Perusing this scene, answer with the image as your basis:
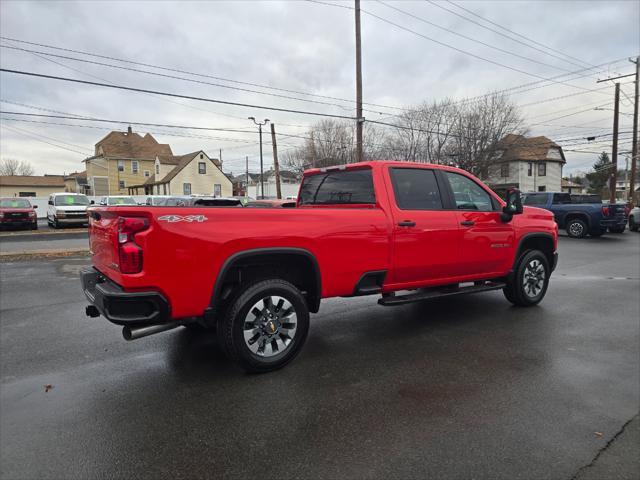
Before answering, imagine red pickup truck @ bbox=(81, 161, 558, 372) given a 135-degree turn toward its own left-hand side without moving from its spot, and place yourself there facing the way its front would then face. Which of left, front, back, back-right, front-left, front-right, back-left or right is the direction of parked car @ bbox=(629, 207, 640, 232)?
back-right

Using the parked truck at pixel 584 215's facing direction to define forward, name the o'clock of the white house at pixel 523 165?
The white house is roughly at 1 o'clock from the parked truck.

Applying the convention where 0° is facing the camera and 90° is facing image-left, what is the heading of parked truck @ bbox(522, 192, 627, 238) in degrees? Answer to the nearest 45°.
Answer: approximately 135°

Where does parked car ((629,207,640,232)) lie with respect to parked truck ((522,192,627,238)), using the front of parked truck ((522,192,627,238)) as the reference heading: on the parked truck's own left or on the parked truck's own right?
on the parked truck's own right

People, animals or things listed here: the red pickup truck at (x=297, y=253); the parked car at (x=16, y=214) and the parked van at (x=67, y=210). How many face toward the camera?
2

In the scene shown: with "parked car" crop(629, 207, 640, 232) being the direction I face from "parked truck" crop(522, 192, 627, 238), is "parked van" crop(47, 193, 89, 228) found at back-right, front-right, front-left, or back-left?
back-left

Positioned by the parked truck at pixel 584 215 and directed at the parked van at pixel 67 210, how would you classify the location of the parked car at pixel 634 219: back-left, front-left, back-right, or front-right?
back-right

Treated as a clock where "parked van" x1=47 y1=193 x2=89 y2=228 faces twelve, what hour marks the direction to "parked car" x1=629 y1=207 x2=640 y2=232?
"parked car" x1=629 y1=207 x2=640 y2=232 is roughly at 10 o'clock from "parked van" x1=47 y1=193 x2=89 y2=228.

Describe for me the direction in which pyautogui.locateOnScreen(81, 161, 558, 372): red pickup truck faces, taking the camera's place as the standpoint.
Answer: facing away from the viewer and to the right of the viewer

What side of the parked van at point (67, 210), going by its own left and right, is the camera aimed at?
front

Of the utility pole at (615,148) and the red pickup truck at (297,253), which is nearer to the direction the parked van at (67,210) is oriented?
the red pickup truck

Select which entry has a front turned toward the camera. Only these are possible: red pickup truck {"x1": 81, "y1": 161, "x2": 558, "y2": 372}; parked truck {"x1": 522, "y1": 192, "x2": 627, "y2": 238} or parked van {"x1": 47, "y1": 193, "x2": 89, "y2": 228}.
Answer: parked van {"x1": 47, "y1": 193, "x2": 89, "y2": 228}

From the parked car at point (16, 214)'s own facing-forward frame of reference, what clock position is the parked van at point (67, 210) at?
the parked van at point (67, 210) is roughly at 9 o'clock from the parked car at point (16, 214).

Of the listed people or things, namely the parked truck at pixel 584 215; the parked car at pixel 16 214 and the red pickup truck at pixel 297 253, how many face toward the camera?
1

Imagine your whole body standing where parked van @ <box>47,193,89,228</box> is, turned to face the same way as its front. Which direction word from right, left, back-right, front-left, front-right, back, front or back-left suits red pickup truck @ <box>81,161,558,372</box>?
front

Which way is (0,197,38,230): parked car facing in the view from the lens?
facing the viewer

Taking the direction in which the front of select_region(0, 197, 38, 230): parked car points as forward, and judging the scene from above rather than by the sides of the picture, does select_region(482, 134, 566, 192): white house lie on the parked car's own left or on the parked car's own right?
on the parked car's own left

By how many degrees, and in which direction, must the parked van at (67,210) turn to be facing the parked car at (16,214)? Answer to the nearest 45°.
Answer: approximately 90° to its right
